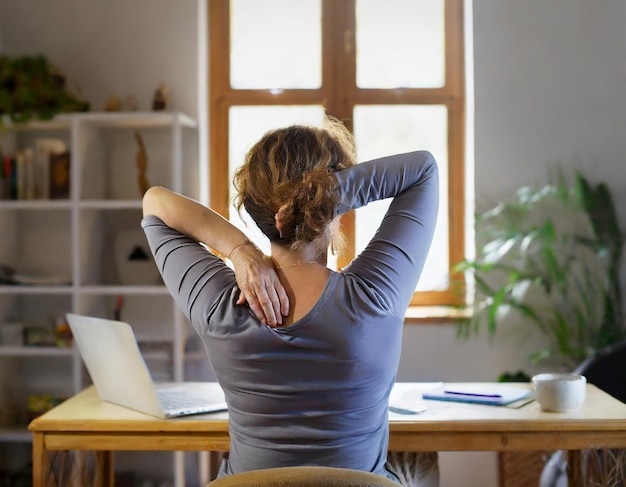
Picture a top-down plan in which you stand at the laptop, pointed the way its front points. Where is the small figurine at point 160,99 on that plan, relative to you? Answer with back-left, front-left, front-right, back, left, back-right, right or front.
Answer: front-left

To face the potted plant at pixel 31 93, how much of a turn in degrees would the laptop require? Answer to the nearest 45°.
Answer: approximately 45° to its left

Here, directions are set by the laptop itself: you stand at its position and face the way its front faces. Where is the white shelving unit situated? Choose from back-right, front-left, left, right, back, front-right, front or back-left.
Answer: front-left

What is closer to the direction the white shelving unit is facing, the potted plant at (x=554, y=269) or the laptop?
the laptop

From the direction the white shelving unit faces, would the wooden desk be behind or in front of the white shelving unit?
in front

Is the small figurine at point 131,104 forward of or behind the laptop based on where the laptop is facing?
forward

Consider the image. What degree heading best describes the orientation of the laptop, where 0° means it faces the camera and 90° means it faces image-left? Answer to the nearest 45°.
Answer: approximately 225°

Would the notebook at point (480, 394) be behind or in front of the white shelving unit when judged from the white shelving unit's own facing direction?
in front

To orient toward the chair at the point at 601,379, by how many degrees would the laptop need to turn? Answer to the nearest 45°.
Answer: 0° — it already faces it
